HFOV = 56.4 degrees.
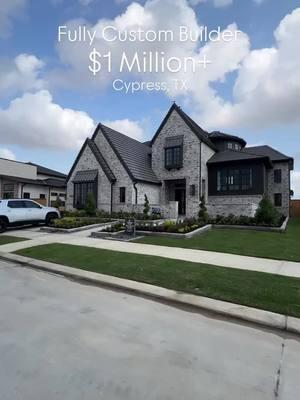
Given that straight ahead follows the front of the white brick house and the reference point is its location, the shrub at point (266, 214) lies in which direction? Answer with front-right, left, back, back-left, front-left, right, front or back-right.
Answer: left

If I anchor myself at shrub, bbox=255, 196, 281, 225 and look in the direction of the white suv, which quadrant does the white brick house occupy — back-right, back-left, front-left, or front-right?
front-right

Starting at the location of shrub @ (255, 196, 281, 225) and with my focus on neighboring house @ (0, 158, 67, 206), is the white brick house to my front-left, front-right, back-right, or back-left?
front-right

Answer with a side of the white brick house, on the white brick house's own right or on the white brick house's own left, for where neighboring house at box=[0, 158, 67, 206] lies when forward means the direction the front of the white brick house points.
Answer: on the white brick house's own right

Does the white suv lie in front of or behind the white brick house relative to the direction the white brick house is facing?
in front

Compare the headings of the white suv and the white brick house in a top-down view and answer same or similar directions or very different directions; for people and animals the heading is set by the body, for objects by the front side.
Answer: very different directions

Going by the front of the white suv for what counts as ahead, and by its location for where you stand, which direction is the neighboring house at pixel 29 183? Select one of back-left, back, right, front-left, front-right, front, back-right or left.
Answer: front-left

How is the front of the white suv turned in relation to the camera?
facing away from the viewer and to the right of the viewer

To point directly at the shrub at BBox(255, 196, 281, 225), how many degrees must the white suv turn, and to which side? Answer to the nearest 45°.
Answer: approximately 45° to its right

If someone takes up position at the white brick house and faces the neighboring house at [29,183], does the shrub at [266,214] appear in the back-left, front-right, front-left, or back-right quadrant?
back-left

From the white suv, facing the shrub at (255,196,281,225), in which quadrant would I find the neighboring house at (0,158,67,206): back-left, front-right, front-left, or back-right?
back-left

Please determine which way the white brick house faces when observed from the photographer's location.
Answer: facing the viewer and to the left of the viewer
